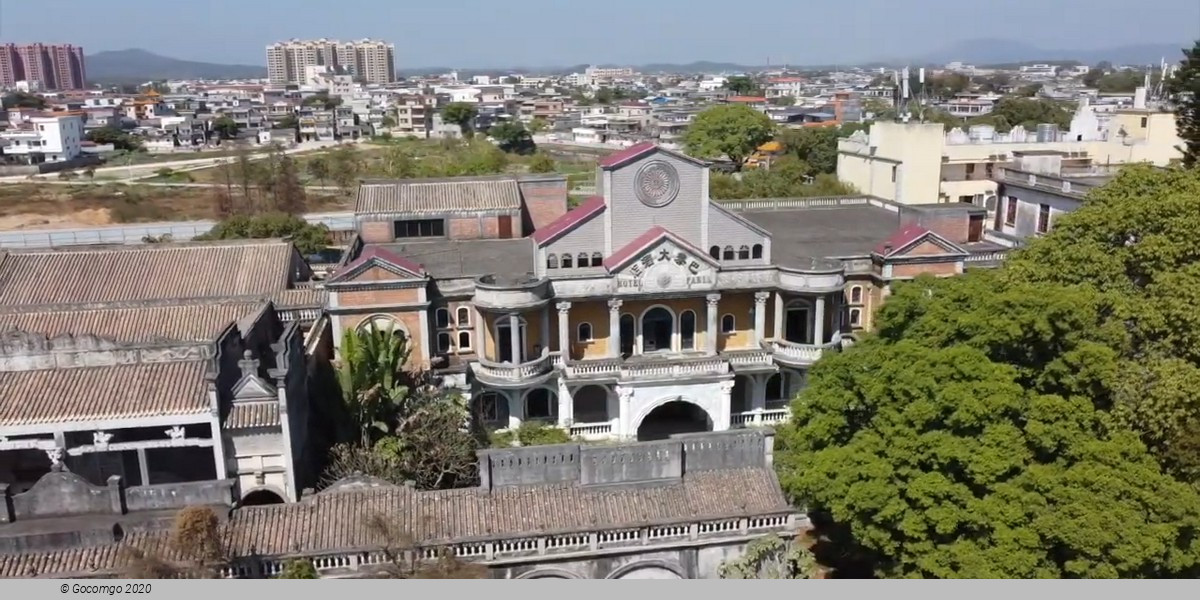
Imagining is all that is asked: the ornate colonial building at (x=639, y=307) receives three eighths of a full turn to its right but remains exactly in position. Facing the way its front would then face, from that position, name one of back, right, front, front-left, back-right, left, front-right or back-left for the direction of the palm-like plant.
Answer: left

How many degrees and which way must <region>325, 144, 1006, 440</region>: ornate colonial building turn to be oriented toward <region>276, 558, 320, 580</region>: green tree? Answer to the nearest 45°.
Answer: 0° — it already faces it

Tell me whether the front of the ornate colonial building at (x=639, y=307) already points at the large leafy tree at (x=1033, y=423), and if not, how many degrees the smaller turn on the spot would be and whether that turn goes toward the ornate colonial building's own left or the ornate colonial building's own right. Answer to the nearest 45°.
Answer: approximately 45° to the ornate colonial building's own left

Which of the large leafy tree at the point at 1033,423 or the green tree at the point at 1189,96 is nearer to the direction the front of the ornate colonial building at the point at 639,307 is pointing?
the large leafy tree

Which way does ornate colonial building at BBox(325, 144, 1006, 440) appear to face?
toward the camera

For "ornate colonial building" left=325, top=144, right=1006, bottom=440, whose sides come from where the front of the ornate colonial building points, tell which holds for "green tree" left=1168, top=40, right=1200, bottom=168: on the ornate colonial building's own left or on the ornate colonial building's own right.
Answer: on the ornate colonial building's own left
